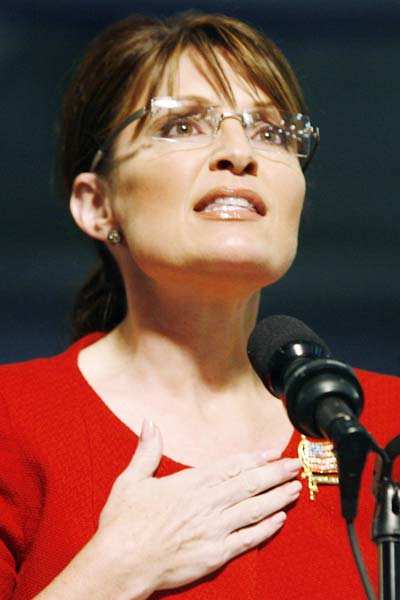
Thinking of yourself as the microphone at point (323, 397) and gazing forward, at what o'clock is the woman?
The woman is roughly at 1 o'clock from the microphone.

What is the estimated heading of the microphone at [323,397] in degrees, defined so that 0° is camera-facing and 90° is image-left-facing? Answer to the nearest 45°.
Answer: approximately 135°

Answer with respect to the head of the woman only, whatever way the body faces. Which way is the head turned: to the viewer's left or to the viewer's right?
to the viewer's right
